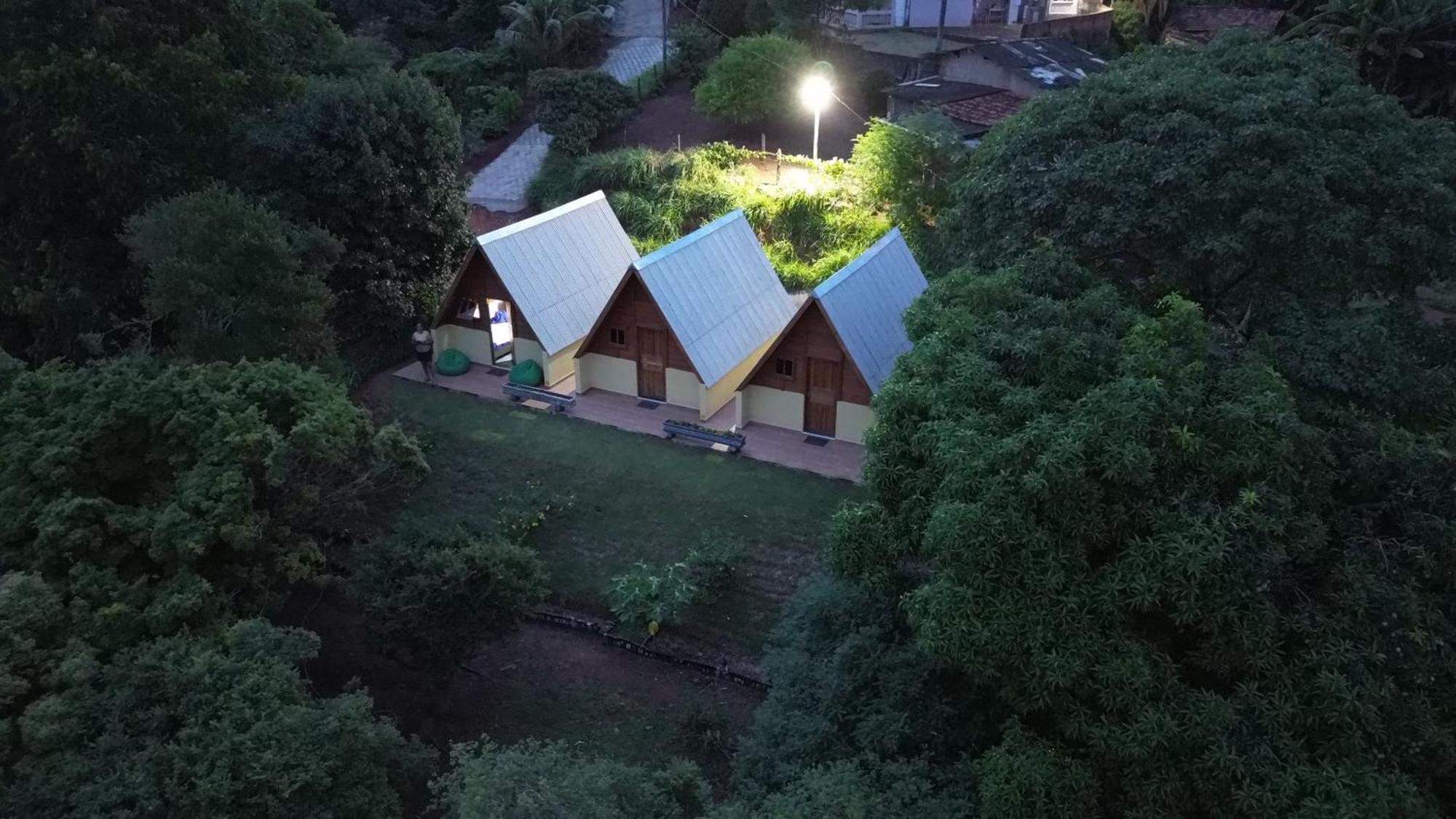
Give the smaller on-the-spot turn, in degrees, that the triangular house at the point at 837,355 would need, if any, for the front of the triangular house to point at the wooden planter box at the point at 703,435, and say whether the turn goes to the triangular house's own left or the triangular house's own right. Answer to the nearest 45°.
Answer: approximately 45° to the triangular house's own right

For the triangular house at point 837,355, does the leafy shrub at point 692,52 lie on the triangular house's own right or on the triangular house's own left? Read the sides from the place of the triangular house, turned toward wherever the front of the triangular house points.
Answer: on the triangular house's own right

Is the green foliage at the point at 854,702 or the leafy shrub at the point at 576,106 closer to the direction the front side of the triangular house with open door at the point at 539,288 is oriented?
the green foliage

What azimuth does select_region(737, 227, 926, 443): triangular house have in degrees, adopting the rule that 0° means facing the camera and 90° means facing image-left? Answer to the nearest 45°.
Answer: approximately 45°

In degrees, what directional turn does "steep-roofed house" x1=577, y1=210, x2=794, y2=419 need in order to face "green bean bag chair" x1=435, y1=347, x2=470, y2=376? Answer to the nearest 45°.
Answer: approximately 45° to its right

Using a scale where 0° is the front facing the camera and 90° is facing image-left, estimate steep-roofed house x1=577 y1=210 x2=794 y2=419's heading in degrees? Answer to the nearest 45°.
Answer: approximately 45°

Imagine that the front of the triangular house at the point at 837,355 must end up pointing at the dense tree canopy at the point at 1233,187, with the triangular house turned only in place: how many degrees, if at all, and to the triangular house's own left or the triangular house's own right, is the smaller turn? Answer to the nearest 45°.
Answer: approximately 90° to the triangular house's own left
